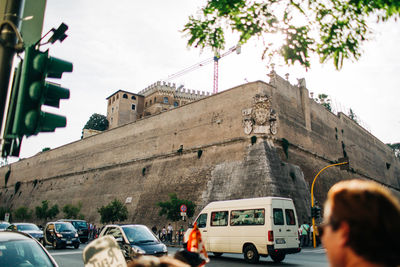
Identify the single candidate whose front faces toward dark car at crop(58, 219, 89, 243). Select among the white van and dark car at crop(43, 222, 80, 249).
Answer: the white van

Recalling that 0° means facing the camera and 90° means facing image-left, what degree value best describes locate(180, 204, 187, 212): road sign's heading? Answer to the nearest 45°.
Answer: approximately 0°

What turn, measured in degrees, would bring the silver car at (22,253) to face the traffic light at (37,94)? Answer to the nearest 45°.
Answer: approximately 45° to its right

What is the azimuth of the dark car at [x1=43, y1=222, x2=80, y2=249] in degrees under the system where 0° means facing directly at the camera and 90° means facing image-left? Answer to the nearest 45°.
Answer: approximately 315°

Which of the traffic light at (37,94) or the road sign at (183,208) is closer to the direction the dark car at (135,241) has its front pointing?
the traffic light
